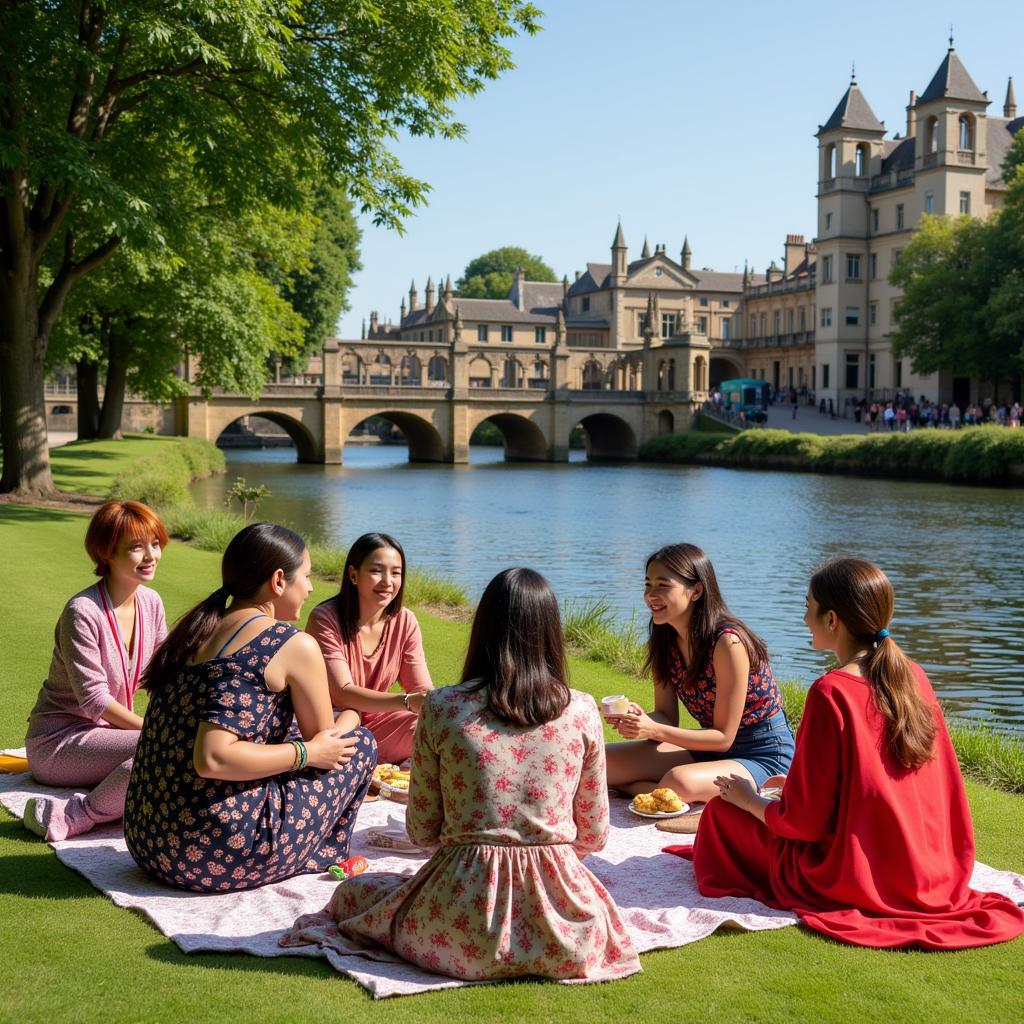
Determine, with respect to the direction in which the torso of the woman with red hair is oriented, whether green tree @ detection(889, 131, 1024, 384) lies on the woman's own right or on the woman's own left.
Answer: on the woman's own left

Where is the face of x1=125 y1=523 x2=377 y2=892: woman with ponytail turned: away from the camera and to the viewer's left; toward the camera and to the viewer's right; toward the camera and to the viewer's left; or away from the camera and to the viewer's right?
away from the camera and to the viewer's right

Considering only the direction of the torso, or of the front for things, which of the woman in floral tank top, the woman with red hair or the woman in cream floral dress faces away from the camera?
the woman in cream floral dress

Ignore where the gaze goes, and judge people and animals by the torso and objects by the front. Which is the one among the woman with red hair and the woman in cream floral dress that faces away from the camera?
the woman in cream floral dress

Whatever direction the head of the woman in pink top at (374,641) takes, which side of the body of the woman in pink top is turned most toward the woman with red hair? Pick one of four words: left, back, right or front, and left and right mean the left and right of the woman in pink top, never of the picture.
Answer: right

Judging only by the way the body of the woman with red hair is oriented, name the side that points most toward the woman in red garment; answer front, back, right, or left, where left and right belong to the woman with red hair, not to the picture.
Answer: front

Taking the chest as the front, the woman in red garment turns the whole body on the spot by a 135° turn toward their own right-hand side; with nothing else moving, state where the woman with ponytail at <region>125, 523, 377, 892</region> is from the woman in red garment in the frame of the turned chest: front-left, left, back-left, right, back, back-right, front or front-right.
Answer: back

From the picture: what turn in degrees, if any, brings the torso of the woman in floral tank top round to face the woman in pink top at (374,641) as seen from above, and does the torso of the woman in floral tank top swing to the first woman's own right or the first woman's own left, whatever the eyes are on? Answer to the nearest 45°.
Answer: approximately 45° to the first woman's own right

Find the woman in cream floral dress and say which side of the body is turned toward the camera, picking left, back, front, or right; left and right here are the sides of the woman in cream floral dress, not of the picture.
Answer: back

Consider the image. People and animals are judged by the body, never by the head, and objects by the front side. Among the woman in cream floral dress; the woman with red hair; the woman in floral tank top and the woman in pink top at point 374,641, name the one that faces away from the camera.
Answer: the woman in cream floral dress

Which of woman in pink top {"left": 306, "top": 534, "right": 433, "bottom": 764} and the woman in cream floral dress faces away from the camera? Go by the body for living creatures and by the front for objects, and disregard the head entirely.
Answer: the woman in cream floral dress

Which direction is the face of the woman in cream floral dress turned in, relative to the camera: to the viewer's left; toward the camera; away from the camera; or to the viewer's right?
away from the camera

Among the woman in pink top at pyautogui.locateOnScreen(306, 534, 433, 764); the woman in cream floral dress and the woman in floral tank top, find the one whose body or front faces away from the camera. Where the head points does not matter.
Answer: the woman in cream floral dress
